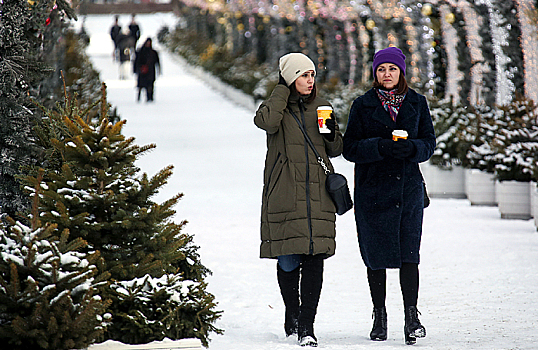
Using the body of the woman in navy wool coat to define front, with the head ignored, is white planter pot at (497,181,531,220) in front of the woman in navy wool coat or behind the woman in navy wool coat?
behind

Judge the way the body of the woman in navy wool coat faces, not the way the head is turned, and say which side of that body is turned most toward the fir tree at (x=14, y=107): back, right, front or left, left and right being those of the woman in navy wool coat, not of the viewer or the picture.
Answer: right

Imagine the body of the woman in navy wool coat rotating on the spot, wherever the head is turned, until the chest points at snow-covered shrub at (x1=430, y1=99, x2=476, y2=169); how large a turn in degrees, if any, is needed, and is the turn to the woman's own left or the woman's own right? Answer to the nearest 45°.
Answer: approximately 180°

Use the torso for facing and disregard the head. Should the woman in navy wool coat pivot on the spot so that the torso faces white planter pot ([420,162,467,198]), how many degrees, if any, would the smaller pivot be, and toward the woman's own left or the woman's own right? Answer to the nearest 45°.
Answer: approximately 180°

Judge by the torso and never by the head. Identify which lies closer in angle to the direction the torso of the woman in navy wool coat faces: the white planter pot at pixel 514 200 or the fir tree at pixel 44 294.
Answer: the fir tree

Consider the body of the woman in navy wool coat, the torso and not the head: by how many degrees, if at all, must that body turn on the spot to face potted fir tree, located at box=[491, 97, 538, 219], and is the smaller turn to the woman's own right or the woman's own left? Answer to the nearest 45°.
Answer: approximately 180°

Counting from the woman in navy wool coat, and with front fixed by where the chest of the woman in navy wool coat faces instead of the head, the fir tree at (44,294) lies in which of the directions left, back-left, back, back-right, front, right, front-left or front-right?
front-right

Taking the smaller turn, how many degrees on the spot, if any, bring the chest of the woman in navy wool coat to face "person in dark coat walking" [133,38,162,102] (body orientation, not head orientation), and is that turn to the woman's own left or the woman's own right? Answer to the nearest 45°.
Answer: approximately 180°

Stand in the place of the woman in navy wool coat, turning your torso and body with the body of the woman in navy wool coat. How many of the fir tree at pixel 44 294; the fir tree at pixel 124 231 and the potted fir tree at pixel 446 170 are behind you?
1

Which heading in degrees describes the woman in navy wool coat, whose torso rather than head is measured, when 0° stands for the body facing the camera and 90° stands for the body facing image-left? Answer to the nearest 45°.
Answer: approximately 0°

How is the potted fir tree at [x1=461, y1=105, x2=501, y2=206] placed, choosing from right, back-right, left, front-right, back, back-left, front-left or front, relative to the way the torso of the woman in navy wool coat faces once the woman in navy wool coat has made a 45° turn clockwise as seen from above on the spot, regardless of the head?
back-right
